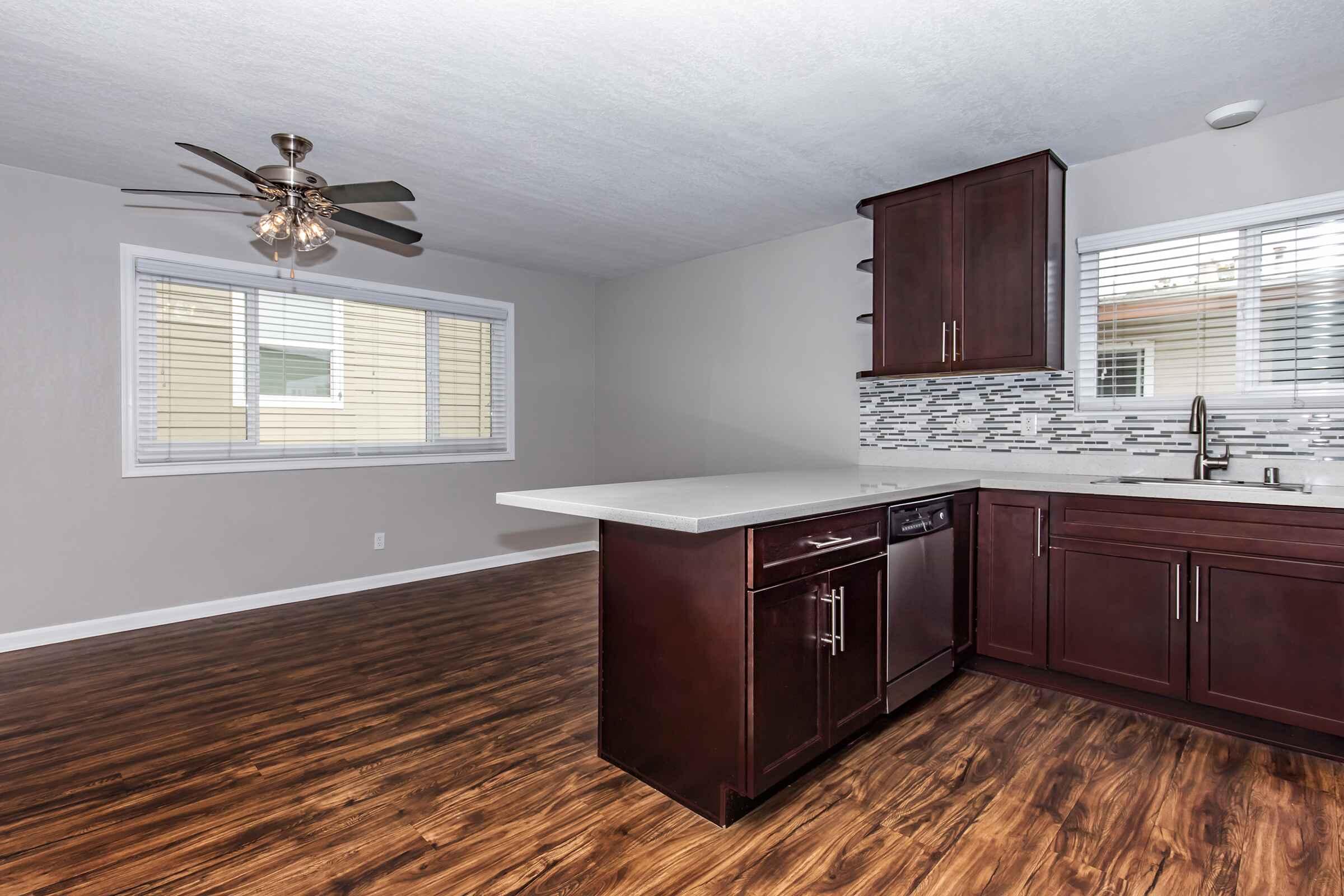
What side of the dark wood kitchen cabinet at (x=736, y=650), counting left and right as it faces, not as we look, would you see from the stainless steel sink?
left

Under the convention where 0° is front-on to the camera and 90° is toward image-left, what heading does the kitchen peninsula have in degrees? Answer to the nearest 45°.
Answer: approximately 315°

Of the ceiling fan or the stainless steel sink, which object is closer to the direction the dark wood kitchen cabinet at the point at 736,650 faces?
the stainless steel sink

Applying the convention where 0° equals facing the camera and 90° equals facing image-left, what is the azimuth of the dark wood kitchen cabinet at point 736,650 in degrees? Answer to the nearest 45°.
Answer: approximately 315°

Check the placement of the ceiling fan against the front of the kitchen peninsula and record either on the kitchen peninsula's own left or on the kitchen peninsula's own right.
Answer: on the kitchen peninsula's own right

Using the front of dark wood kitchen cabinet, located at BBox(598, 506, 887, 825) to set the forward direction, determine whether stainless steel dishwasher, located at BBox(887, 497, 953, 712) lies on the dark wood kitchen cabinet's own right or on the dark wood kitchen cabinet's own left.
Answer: on the dark wood kitchen cabinet's own left

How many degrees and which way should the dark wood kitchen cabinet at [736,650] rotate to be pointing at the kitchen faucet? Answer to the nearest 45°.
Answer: approximately 90° to its left
